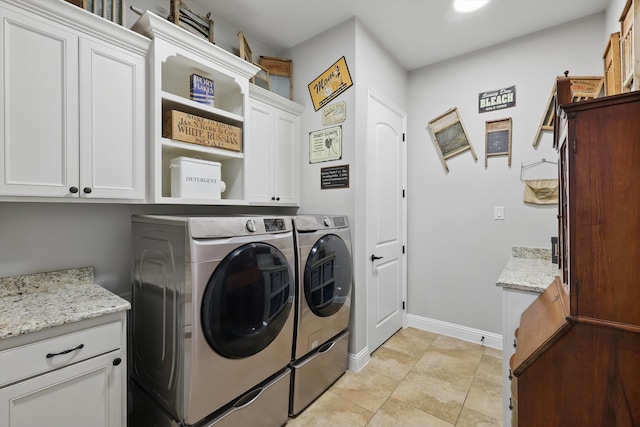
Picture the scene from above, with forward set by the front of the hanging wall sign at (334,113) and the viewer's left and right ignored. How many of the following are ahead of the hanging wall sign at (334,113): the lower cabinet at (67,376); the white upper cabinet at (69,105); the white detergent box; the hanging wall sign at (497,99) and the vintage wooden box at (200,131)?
4

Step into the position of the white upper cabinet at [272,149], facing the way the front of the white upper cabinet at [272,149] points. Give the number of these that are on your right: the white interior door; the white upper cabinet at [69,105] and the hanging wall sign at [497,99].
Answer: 1

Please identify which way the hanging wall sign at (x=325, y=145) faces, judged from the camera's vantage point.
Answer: facing the viewer and to the left of the viewer

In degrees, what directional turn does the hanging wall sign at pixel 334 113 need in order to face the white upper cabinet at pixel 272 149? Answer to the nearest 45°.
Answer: approximately 45° to its right

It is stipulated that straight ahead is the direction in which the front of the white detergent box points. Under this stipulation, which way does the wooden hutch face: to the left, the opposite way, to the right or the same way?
the opposite way

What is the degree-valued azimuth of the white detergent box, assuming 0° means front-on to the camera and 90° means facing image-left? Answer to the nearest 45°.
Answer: approximately 315°

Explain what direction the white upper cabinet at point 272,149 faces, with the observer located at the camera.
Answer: facing the viewer and to the right of the viewer

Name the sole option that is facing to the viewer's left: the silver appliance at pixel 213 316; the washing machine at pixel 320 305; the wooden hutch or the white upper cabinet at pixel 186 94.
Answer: the wooden hutch

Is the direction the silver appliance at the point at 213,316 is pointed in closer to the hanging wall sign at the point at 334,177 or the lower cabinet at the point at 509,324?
the lower cabinet

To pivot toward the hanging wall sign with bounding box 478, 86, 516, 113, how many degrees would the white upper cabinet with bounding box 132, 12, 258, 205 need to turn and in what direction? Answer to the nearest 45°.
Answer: approximately 45° to its left

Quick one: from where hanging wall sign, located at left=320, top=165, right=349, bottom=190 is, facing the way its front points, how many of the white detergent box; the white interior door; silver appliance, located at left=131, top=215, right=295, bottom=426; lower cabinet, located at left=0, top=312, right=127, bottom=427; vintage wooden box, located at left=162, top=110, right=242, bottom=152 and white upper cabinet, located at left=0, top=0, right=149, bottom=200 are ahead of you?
5

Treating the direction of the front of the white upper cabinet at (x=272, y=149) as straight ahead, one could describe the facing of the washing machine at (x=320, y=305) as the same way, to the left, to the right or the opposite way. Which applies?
the same way
